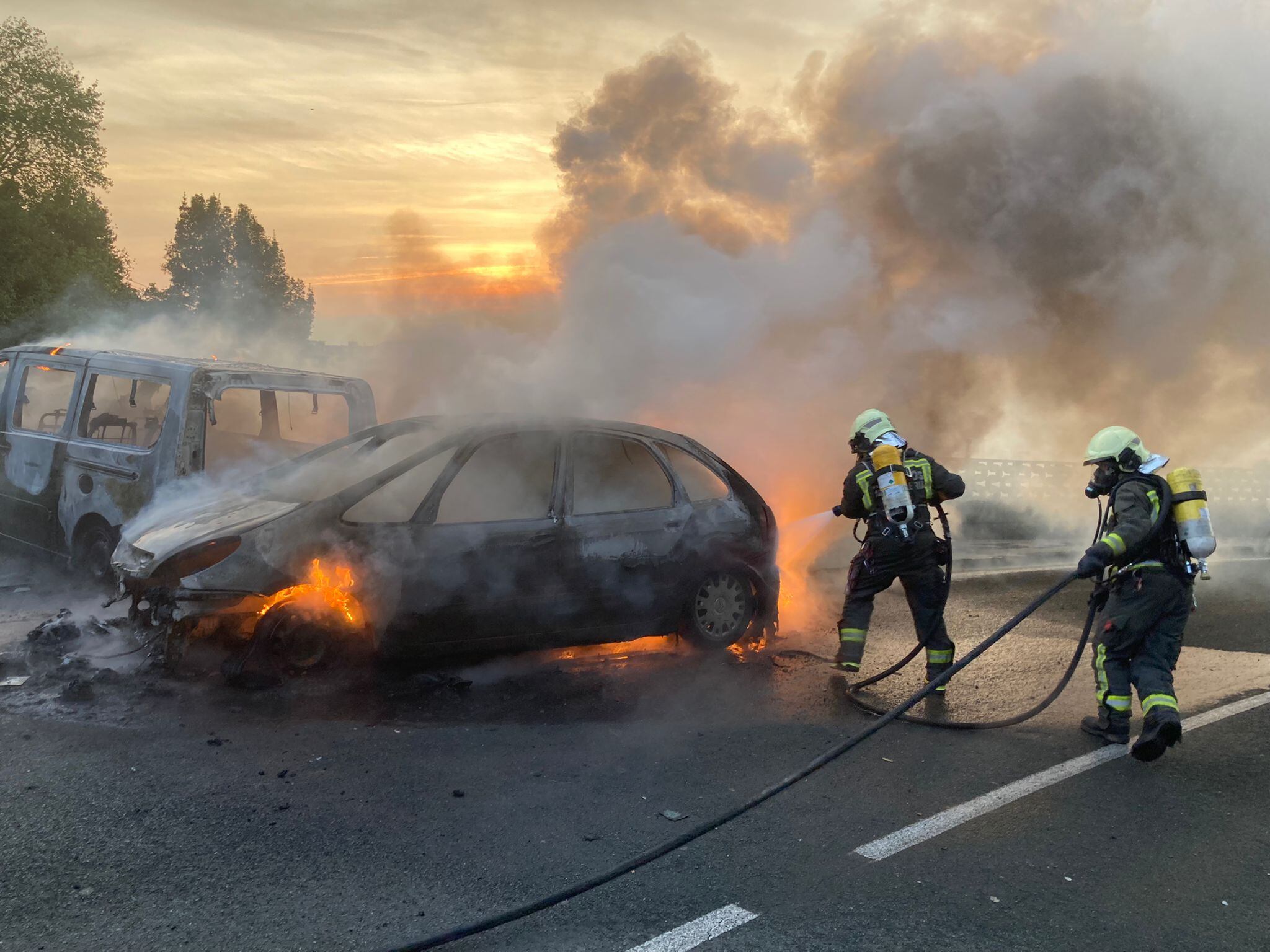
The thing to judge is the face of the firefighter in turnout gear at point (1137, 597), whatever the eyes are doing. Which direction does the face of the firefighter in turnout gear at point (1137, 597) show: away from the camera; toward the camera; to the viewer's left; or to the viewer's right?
to the viewer's left

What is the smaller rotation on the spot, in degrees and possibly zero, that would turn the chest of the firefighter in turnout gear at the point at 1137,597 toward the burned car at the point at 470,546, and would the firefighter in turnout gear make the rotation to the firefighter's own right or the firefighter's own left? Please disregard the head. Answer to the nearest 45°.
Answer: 0° — they already face it

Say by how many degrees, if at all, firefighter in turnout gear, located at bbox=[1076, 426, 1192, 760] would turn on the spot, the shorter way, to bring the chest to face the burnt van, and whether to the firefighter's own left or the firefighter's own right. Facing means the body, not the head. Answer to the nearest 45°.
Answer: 0° — they already face it

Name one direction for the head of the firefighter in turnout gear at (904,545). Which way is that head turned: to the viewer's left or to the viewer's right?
to the viewer's left

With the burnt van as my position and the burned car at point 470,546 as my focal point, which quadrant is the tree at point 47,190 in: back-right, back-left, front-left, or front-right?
back-left

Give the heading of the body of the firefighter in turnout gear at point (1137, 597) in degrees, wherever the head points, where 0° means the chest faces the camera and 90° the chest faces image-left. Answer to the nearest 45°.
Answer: approximately 90°
